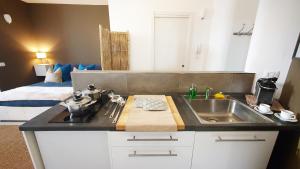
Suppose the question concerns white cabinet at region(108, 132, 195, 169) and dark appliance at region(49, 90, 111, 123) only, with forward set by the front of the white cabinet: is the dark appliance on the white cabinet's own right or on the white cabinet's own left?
on the white cabinet's own right

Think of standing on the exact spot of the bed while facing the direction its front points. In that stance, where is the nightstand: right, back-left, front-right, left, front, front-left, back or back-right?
back

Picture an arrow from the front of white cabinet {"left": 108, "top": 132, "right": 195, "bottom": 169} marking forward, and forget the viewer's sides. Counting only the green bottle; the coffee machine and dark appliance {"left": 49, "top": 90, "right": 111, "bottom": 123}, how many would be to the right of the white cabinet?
1

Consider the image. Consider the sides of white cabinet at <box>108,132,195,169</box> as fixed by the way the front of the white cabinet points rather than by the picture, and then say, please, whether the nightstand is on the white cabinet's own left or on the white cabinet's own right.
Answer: on the white cabinet's own right

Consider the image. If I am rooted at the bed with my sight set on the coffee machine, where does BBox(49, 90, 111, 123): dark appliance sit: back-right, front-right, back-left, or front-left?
front-right

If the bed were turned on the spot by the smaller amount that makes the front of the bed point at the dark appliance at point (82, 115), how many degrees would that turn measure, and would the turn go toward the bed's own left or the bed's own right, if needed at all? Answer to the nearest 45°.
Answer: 0° — it already faces it

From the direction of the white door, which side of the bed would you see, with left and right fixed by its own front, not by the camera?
left

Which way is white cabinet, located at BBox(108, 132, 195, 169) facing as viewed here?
toward the camera

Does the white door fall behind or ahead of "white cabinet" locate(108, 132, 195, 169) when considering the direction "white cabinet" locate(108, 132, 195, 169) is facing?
behind

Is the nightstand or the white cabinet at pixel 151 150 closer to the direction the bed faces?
the white cabinet

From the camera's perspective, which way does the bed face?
toward the camera

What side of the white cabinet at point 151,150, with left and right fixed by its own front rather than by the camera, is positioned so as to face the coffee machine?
left

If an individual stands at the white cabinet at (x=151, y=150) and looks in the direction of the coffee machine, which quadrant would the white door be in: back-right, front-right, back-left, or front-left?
front-left

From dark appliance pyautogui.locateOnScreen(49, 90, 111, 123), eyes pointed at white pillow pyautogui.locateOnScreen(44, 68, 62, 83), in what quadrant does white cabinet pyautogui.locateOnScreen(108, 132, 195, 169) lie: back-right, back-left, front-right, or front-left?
back-right
